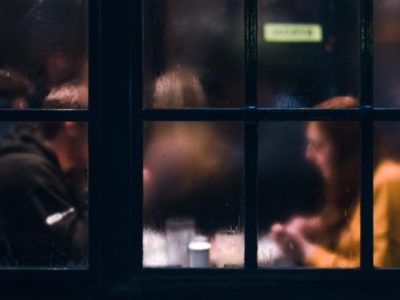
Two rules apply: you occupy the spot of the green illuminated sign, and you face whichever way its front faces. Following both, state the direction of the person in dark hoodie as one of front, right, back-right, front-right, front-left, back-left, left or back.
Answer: right

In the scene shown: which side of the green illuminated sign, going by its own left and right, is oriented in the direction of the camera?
front
